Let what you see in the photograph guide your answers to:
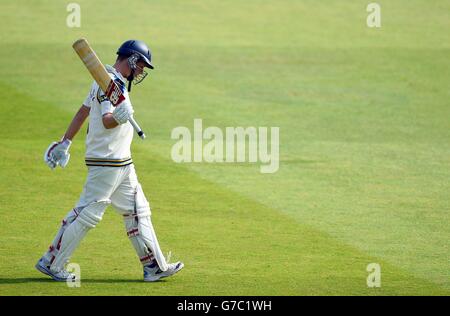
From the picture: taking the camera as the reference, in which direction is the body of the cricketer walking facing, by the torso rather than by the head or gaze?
to the viewer's right

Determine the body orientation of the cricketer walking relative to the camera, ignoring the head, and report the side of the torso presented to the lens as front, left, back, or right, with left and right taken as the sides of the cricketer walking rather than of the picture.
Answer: right
